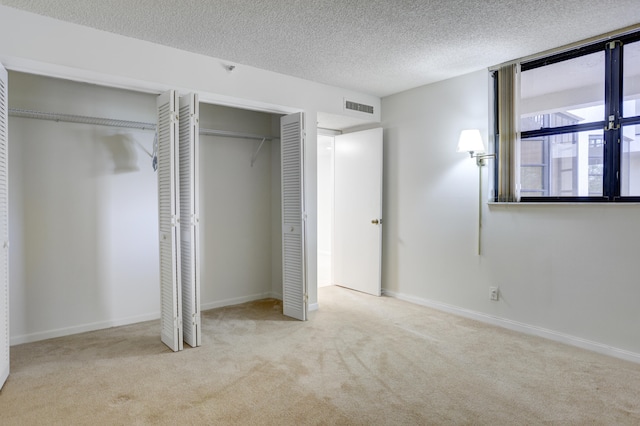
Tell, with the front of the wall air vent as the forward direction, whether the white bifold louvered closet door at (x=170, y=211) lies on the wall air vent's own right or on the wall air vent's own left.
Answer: on the wall air vent's own right

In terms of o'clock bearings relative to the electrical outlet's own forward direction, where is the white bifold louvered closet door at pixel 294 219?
The white bifold louvered closet door is roughly at 1 o'clock from the electrical outlet.

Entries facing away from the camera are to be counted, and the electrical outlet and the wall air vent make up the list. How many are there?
0

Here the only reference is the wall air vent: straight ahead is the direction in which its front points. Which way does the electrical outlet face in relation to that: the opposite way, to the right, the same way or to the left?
to the right

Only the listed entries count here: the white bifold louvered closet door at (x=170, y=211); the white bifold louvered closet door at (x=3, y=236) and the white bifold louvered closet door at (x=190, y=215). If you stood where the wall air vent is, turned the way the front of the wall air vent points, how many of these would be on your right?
3

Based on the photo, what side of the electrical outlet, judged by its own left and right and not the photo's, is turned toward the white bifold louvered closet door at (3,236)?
front
